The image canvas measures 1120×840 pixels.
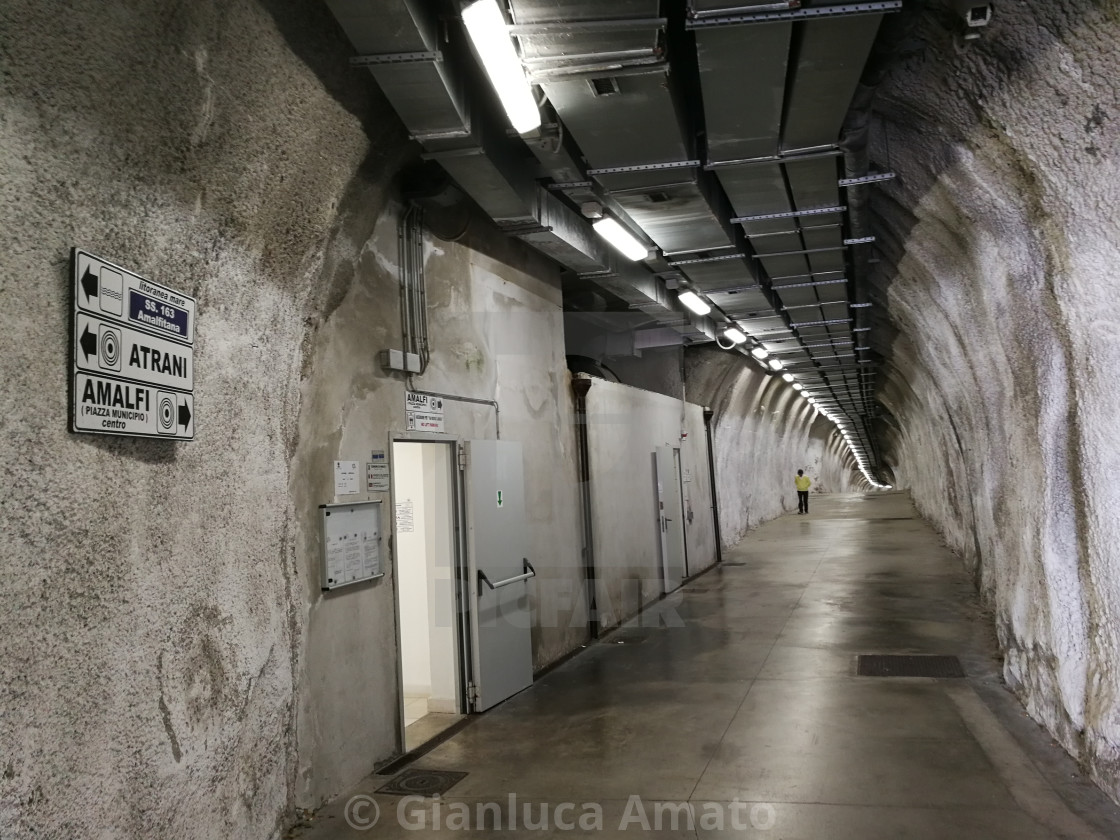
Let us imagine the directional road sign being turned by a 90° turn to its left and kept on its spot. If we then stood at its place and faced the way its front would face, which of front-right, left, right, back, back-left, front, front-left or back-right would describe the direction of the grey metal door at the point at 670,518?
front

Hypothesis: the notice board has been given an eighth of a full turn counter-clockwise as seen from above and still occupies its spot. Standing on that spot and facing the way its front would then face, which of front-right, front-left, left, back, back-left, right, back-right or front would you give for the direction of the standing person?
front-left

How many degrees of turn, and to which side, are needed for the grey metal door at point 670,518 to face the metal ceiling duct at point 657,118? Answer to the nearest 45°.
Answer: approximately 90° to its right

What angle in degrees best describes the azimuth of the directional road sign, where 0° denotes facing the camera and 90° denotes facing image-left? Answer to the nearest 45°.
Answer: approximately 315°

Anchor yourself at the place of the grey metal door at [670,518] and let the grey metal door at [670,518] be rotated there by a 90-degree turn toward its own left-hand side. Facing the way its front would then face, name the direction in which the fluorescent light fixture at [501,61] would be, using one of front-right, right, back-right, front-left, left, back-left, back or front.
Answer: back

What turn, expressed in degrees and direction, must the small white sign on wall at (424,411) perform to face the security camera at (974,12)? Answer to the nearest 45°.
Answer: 0° — it already faces it

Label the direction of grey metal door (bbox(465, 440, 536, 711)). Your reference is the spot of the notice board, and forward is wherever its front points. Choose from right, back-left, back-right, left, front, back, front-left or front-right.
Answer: left

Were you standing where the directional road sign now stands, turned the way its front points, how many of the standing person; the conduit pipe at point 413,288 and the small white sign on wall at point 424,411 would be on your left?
3

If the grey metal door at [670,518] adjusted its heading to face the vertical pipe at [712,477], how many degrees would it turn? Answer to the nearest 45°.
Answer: approximately 90° to its left

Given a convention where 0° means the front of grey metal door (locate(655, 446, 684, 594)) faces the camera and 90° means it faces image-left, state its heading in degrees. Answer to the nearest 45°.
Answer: approximately 270°

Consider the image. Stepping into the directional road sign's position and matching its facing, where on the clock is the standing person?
The standing person is roughly at 9 o'clock from the directional road sign.

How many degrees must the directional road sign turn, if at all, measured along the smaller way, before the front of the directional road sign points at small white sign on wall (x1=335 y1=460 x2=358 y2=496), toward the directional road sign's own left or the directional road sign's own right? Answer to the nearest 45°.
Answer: approximately 90° to the directional road sign's own left

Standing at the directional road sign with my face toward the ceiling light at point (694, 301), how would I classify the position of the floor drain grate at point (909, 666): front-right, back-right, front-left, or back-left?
front-right

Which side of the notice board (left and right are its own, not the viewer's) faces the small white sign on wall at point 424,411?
left

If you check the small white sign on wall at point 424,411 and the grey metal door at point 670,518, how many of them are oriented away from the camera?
0

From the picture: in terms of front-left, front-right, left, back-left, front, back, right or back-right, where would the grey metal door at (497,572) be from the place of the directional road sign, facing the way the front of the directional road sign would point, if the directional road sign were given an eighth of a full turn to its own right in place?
back-left
